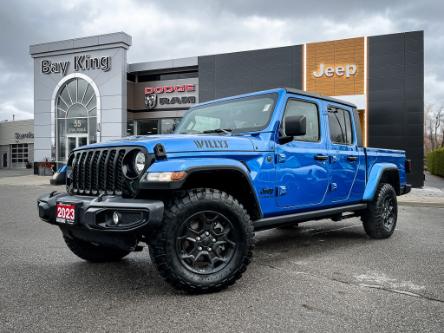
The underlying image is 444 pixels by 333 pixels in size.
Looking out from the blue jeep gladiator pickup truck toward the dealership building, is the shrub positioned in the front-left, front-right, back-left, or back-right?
front-right

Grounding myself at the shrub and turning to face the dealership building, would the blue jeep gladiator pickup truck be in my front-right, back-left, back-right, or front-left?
front-left

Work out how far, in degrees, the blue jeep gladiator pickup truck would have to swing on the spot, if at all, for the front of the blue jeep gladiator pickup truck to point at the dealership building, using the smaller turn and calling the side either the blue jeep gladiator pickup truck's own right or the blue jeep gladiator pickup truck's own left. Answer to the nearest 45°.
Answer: approximately 135° to the blue jeep gladiator pickup truck's own right

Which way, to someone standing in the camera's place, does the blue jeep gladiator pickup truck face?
facing the viewer and to the left of the viewer

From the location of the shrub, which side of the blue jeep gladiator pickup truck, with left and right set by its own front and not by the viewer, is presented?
back

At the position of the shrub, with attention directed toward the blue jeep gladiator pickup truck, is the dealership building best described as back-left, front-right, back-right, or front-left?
front-right
